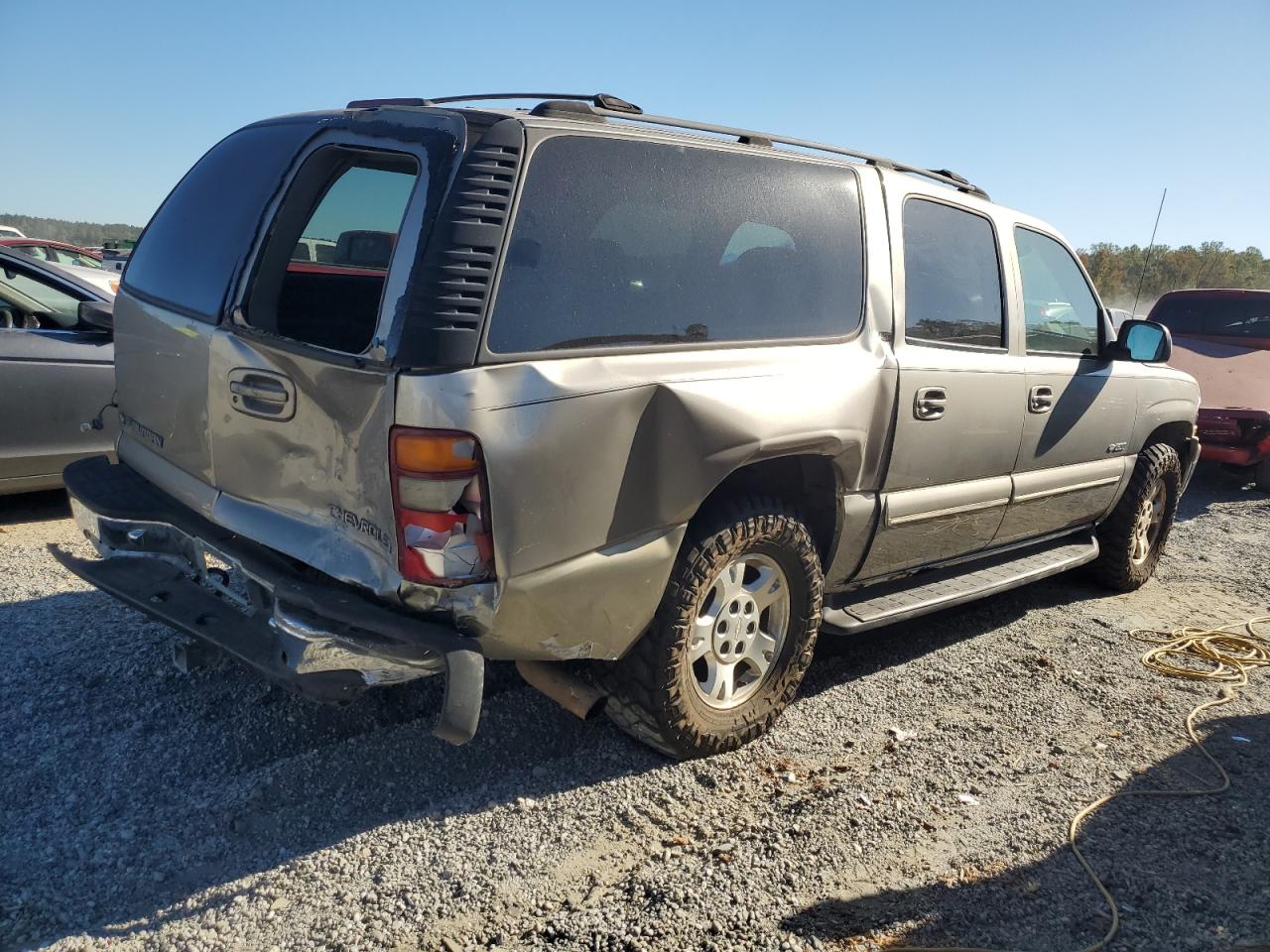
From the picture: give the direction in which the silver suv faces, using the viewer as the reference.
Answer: facing away from the viewer and to the right of the viewer

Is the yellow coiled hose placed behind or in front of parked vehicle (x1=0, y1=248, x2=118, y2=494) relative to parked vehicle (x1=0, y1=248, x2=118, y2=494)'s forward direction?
in front

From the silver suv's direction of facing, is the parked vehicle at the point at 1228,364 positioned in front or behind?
in front

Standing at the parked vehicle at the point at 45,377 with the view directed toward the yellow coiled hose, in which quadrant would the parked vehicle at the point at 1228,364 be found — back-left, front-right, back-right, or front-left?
front-left

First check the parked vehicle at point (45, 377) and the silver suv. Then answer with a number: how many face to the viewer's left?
0

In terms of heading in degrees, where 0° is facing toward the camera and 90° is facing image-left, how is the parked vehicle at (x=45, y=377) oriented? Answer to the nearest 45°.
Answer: approximately 270°

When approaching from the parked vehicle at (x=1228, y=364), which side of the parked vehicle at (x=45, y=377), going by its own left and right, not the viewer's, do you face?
front

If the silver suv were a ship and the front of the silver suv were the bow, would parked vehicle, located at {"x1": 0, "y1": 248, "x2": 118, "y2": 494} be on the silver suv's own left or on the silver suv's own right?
on the silver suv's own left

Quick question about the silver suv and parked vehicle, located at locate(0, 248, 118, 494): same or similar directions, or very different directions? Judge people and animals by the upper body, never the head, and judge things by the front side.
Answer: same or similar directions
